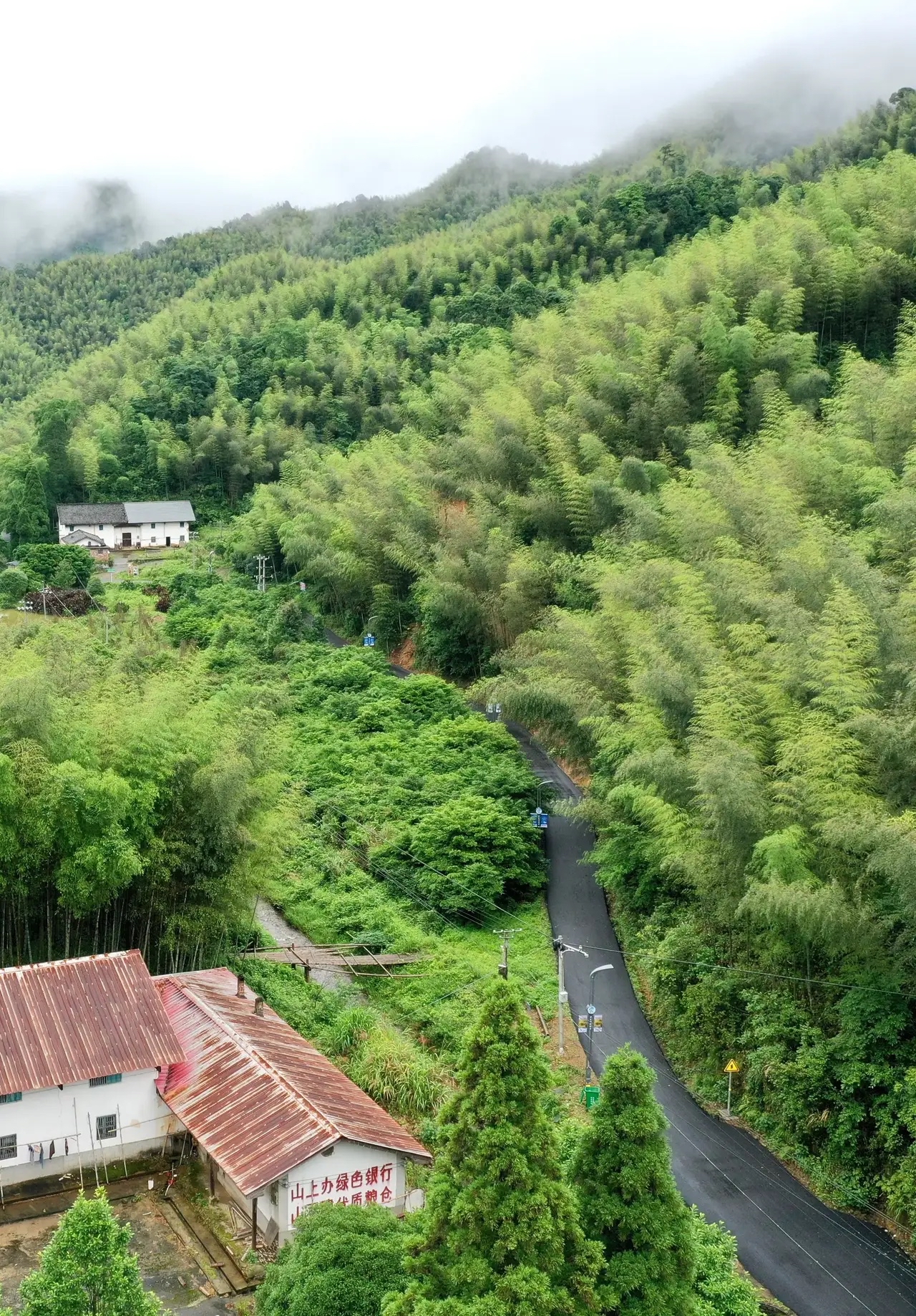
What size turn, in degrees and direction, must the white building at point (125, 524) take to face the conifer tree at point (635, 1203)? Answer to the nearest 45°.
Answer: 0° — it already faces it

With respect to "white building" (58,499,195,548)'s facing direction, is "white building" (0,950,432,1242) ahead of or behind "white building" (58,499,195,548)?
ahead

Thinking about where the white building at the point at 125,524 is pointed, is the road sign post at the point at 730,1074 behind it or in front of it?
in front

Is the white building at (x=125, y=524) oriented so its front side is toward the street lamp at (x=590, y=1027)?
yes

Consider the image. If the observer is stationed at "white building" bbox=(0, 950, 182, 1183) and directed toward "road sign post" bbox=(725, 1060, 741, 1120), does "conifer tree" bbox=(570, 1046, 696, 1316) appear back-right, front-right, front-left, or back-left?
front-right

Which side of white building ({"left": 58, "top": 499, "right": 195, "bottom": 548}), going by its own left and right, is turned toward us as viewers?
front

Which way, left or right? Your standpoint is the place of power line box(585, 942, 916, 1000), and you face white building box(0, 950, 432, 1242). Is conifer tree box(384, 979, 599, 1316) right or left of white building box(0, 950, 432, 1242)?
left

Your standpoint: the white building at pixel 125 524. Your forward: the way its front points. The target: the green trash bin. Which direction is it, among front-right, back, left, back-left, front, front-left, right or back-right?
front

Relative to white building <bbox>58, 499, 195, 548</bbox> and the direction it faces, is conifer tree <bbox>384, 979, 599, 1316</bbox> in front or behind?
in front

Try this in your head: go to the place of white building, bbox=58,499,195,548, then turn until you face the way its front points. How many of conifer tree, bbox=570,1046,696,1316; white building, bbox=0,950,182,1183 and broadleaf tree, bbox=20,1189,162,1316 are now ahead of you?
3

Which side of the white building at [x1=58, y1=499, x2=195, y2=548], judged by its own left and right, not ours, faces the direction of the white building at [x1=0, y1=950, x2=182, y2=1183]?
front
